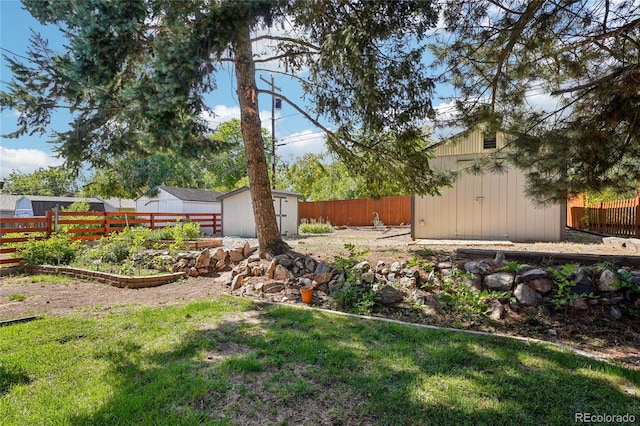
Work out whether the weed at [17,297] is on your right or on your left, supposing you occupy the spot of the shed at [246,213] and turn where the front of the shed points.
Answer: on your right

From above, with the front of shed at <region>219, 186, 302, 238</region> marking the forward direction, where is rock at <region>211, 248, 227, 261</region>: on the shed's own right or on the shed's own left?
on the shed's own right

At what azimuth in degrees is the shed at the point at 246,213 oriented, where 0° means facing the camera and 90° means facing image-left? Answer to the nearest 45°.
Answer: approximately 315°

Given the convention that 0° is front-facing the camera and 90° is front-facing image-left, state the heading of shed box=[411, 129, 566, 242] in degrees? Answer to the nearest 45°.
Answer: approximately 0°
